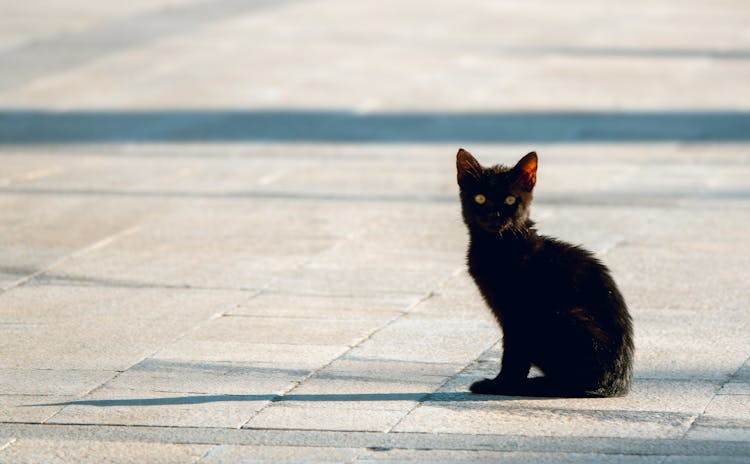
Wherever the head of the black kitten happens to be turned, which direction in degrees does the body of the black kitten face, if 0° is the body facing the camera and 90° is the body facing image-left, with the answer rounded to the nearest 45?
approximately 90°
